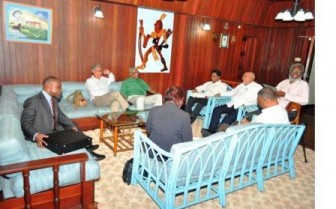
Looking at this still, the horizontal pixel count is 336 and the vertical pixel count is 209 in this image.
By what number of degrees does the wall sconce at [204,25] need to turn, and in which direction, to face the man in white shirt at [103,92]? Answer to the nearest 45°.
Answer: approximately 90° to its right

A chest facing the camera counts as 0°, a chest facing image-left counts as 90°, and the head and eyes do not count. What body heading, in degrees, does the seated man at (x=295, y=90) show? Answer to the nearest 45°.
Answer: approximately 45°

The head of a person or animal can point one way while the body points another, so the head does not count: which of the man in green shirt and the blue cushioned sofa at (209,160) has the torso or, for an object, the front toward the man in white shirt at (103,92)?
the blue cushioned sofa

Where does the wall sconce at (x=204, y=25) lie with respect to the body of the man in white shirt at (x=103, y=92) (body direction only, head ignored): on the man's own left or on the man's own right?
on the man's own left

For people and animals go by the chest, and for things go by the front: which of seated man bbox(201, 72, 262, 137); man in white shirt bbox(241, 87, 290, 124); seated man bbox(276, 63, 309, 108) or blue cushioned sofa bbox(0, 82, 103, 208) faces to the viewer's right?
the blue cushioned sofa

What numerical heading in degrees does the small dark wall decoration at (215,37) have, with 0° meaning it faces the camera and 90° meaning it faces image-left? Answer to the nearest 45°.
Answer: approximately 315°

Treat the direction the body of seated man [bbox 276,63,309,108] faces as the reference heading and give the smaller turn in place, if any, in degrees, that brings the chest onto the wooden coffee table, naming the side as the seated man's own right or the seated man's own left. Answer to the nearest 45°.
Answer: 0° — they already face it

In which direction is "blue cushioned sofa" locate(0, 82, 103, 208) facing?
to the viewer's right

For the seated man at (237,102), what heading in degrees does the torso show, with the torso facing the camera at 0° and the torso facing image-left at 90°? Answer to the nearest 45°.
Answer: approximately 45°
